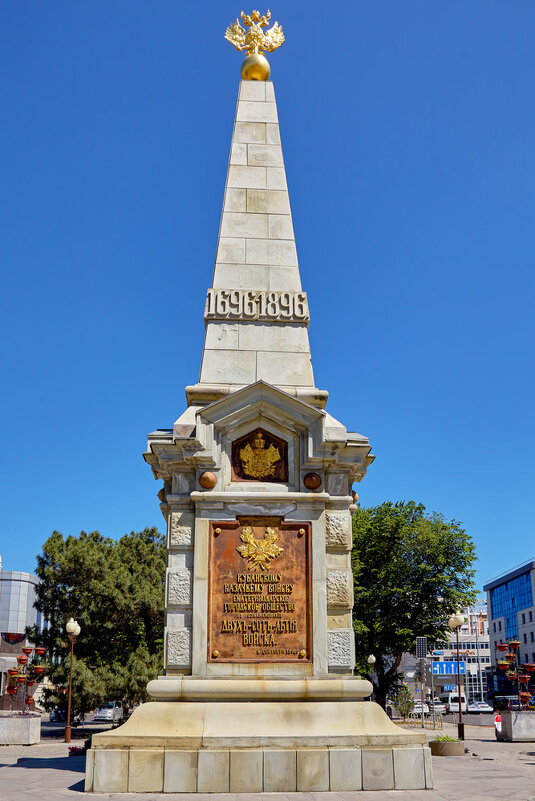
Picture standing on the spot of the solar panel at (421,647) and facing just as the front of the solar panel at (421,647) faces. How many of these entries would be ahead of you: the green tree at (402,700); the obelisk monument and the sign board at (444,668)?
1

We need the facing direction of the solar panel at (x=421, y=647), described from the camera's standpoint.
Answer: facing the viewer

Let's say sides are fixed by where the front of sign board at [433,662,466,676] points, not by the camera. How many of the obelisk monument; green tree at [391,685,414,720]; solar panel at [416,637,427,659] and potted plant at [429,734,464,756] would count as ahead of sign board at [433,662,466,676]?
3

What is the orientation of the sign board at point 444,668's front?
toward the camera

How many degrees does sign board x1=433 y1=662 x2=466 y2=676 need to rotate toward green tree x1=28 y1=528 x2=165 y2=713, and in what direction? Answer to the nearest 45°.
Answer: approximately 90° to its right

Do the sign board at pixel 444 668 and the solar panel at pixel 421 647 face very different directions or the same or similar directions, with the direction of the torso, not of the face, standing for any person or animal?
same or similar directions

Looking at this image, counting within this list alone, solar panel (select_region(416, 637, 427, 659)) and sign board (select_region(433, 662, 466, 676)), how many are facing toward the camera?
2

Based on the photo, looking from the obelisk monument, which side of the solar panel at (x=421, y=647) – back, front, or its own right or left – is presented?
front

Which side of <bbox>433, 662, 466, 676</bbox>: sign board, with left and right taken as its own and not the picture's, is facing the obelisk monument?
front

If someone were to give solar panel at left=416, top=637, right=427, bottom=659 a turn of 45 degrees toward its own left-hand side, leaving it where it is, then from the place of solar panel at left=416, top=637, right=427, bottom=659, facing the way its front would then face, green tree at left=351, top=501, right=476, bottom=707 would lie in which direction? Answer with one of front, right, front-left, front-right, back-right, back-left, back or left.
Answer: back-left

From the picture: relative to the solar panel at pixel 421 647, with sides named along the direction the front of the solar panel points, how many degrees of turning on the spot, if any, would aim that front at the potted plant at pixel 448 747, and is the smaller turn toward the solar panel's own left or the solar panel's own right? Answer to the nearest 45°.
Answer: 0° — it already faces it
